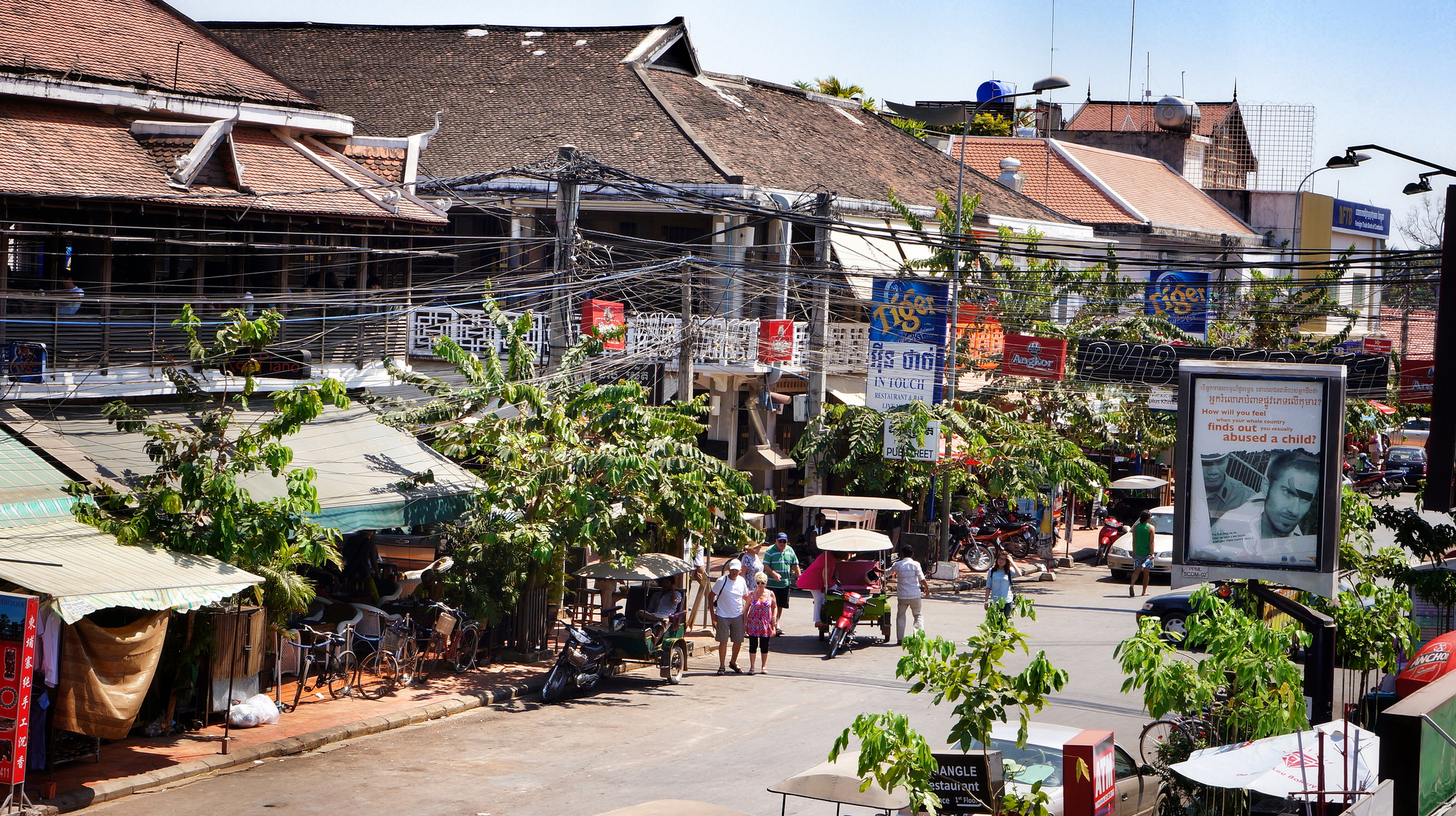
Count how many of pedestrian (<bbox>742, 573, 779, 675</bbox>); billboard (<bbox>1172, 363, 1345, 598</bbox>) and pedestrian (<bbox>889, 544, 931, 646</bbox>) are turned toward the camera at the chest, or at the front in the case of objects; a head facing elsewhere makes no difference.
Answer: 2

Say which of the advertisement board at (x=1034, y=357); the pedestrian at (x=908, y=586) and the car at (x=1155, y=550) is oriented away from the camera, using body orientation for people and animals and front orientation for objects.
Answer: the pedestrian

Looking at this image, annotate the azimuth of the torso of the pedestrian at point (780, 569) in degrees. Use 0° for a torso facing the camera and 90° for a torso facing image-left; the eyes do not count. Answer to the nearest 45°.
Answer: approximately 0°

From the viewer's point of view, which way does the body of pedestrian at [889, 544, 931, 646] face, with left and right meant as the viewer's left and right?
facing away from the viewer

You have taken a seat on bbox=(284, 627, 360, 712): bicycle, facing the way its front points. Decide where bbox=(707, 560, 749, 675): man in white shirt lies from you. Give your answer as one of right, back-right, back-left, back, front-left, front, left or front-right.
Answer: back-left

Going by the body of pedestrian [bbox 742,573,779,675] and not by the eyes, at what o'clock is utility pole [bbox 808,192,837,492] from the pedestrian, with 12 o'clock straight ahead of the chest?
The utility pole is roughly at 6 o'clock from the pedestrian.

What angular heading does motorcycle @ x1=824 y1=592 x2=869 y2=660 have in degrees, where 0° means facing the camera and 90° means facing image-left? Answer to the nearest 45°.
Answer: approximately 45°

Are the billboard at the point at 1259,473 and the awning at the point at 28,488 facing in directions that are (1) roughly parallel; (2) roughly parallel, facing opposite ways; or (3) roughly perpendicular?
roughly perpendicular

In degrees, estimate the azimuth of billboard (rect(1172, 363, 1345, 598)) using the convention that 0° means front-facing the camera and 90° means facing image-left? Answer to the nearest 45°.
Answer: approximately 0°

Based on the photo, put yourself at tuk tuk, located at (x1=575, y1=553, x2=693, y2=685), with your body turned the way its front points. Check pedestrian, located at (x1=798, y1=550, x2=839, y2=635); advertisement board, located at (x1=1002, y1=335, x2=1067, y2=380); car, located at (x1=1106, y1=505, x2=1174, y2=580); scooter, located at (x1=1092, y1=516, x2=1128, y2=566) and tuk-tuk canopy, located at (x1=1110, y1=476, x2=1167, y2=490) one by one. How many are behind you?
5

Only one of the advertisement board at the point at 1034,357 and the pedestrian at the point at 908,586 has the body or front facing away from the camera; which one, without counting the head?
the pedestrian

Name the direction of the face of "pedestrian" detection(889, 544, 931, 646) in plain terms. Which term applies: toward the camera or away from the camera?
away from the camera
